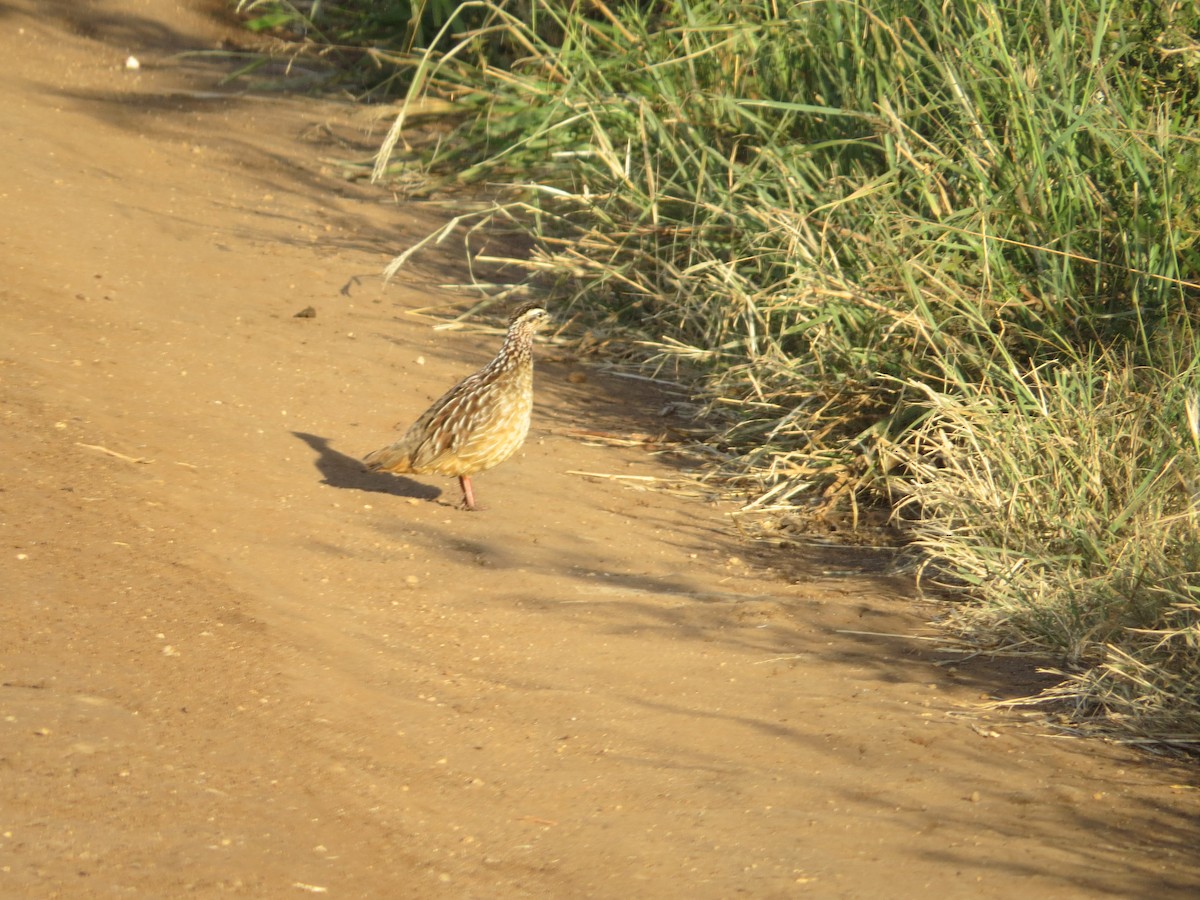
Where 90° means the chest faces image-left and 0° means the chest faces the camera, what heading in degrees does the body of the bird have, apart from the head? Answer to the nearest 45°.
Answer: approximately 270°
